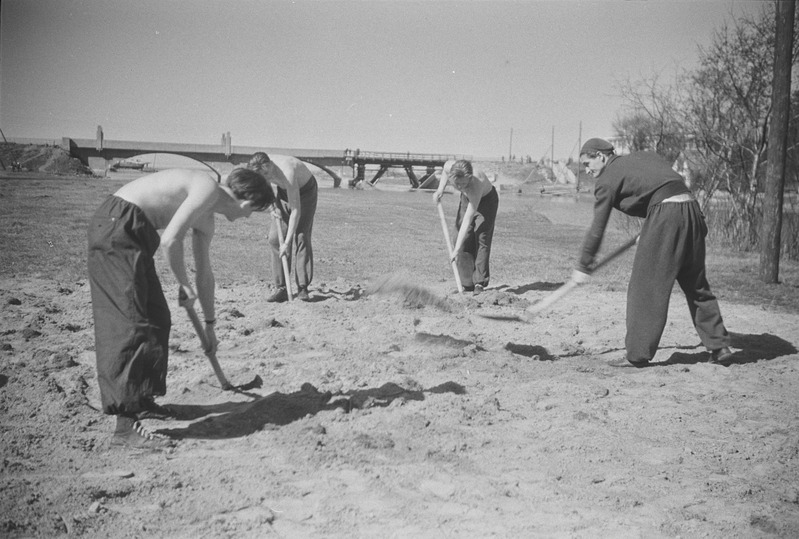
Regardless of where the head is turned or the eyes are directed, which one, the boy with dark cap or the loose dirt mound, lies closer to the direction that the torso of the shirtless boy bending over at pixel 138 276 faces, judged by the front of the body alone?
the boy with dark cap

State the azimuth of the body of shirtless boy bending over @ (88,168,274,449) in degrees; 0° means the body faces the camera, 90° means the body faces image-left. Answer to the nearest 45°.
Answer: approximately 270°

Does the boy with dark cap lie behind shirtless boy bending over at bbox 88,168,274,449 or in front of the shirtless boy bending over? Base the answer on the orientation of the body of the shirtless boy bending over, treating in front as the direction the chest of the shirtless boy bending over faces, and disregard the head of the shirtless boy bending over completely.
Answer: in front

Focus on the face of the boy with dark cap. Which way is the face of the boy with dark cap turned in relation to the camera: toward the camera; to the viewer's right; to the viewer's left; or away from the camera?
to the viewer's left

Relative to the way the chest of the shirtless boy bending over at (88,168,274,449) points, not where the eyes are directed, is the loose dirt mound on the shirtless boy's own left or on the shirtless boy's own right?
on the shirtless boy's own left
